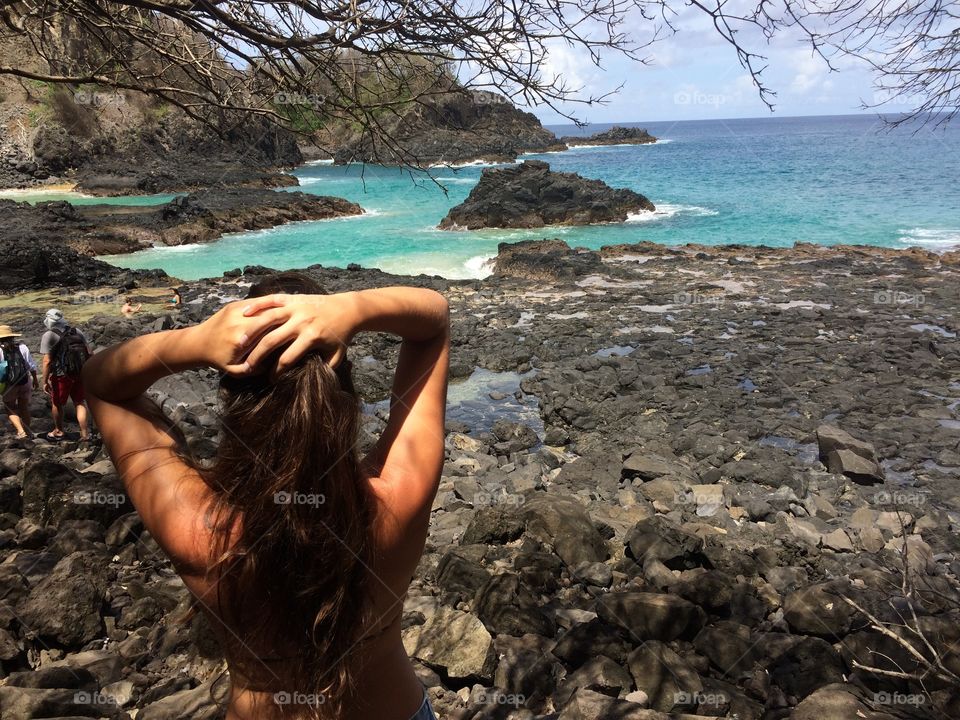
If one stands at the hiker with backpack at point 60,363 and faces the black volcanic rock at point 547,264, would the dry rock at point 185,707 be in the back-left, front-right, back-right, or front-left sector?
back-right

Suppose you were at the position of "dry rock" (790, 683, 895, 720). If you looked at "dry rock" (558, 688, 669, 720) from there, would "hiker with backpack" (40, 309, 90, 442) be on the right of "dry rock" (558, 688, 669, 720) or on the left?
right

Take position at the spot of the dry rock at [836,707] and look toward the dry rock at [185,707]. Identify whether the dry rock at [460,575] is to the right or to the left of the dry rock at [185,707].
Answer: right

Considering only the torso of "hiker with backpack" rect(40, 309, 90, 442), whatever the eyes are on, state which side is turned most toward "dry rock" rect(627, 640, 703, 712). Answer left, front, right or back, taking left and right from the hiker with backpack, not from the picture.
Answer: back

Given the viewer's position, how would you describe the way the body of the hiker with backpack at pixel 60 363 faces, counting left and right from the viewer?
facing away from the viewer and to the left of the viewer

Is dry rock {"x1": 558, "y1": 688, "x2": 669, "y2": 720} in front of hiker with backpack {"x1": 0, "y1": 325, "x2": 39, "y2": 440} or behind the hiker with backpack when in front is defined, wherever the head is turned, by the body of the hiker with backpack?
behind

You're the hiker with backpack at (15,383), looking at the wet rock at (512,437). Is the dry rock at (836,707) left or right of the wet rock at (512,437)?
right

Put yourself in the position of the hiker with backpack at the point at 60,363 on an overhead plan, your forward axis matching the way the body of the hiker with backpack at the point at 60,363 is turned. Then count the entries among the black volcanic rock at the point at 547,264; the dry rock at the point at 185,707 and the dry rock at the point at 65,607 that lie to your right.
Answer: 1

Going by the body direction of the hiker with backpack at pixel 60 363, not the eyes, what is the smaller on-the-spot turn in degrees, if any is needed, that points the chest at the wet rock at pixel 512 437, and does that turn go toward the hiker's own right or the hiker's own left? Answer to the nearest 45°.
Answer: approximately 135° to the hiker's own right

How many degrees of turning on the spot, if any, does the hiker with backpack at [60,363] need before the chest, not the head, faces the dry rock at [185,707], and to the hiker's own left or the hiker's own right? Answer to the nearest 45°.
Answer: approximately 135° to the hiker's own left

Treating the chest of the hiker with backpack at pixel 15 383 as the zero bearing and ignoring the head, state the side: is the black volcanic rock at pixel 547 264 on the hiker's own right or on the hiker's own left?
on the hiker's own right

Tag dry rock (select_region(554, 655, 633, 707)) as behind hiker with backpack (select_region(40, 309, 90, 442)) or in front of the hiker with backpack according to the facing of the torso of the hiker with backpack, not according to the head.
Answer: behind
